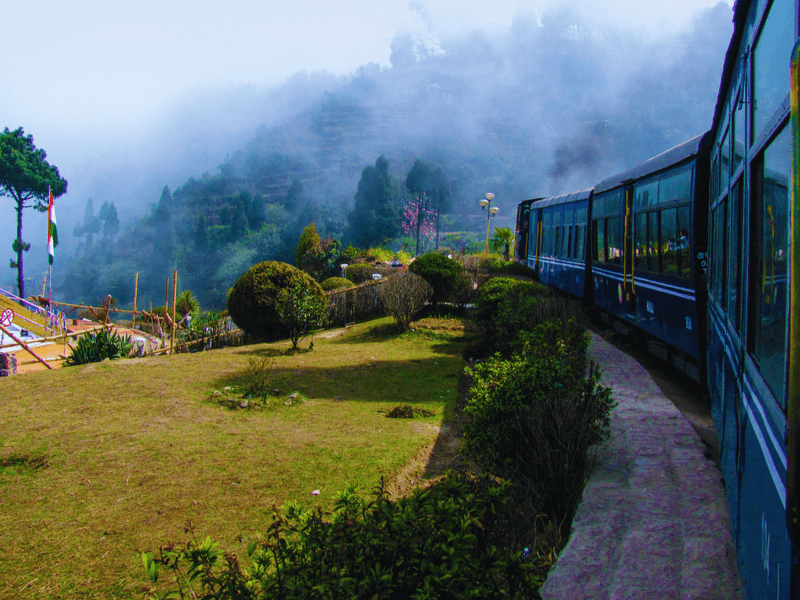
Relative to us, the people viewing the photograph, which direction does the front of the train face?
facing away from the viewer and to the left of the viewer

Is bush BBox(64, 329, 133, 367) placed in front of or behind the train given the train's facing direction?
in front

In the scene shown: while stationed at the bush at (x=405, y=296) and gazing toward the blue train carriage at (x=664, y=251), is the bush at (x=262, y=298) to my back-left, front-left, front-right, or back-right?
back-right
